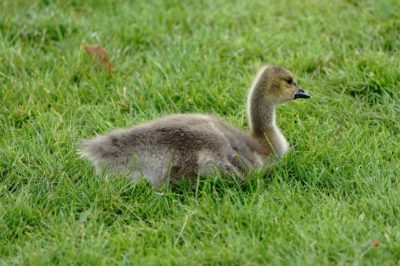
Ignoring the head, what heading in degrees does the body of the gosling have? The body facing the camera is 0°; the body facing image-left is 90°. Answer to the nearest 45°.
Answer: approximately 270°

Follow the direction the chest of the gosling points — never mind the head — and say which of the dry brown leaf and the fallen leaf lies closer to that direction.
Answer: the fallen leaf

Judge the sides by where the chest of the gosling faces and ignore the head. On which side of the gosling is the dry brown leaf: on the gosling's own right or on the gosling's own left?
on the gosling's own left

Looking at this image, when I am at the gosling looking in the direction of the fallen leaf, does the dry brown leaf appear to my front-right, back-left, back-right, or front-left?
back-left
